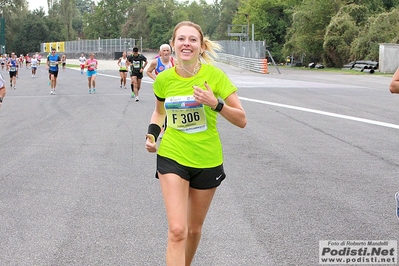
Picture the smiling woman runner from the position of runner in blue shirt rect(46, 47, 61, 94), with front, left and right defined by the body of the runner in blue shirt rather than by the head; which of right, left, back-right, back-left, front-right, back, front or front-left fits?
front

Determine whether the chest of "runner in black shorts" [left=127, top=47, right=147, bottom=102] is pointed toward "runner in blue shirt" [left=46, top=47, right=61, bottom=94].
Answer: no

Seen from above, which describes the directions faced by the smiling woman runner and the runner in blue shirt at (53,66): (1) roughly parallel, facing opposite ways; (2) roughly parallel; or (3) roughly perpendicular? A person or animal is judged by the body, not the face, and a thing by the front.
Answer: roughly parallel

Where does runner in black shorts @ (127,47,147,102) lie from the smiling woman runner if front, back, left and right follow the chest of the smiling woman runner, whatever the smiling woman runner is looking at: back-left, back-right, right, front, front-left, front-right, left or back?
back

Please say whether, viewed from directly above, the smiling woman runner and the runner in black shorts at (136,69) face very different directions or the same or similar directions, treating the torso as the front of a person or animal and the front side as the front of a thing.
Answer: same or similar directions

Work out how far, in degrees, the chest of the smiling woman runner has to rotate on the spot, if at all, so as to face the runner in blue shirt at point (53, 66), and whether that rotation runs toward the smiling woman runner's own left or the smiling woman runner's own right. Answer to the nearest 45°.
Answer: approximately 180°

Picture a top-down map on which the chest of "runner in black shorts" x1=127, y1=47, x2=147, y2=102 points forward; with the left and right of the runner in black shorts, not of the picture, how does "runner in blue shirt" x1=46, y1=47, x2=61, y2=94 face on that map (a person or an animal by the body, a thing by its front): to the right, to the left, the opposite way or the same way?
the same way

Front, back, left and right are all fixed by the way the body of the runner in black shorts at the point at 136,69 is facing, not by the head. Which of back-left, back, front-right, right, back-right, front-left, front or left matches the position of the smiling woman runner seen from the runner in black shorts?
front

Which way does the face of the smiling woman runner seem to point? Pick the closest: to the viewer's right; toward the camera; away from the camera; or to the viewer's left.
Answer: toward the camera

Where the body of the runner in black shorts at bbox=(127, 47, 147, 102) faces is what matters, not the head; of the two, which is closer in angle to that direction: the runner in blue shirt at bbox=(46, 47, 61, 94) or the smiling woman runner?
the smiling woman runner

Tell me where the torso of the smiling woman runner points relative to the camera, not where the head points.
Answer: toward the camera

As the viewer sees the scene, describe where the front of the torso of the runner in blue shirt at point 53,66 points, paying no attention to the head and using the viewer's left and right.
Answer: facing the viewer
